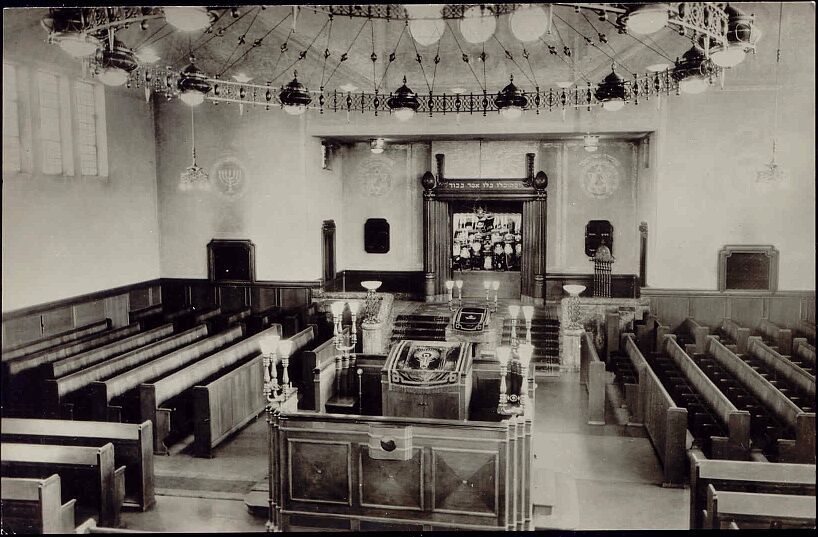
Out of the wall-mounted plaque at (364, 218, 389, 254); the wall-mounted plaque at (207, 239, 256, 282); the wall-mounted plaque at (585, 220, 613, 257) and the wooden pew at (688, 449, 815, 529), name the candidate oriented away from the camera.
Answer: the wooden pew

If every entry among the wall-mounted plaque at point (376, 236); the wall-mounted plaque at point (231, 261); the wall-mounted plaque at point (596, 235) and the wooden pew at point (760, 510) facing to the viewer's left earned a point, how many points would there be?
0

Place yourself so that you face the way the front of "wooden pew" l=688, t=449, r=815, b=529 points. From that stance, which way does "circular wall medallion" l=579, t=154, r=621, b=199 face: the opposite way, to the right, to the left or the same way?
the opposite way

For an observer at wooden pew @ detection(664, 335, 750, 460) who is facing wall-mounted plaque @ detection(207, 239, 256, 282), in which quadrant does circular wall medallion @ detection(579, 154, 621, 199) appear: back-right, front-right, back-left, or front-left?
front-right

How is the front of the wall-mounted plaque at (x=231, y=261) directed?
toward the camera

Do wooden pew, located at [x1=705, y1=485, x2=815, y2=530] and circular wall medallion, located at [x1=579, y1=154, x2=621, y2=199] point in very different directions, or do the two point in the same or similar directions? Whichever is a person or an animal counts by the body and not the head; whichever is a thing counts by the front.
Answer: very different directions

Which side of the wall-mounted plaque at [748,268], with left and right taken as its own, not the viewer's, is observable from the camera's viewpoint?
front

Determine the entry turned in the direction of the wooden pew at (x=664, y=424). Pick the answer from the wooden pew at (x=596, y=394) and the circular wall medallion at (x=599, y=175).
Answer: the circular wall medallion

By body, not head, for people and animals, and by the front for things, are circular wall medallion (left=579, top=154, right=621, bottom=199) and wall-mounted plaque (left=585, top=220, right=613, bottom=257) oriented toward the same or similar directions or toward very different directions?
same or similar directions

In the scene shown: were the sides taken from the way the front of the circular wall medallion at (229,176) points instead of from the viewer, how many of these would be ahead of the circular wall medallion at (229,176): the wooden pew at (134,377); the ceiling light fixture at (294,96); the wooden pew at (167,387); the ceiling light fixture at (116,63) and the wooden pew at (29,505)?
5

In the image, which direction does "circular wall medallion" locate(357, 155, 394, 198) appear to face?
toward the camera

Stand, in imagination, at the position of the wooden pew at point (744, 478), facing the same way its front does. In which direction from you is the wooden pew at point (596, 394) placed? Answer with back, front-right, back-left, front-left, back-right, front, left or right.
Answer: front-left

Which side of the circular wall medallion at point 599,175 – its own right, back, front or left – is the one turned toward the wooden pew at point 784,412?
front

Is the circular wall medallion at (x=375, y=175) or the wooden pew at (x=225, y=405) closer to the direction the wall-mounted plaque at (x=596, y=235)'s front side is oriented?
the wooden pew

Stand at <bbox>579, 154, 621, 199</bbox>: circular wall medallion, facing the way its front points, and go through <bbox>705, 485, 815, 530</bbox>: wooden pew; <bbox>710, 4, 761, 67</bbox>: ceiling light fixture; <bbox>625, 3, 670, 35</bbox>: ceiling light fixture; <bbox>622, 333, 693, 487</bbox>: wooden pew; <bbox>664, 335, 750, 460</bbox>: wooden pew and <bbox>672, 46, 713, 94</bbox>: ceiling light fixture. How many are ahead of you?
6

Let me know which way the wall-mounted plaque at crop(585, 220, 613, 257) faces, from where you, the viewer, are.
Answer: facing the viewer

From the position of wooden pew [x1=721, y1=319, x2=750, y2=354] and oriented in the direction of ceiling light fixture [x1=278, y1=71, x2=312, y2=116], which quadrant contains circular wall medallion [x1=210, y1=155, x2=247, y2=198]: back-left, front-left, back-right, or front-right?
front-right

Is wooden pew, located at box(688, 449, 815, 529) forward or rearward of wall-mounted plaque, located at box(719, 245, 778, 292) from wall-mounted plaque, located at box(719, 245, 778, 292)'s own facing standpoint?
forward
